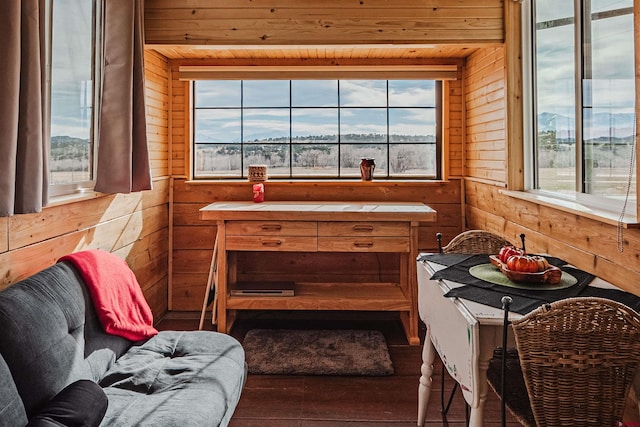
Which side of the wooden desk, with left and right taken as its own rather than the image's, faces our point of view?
front

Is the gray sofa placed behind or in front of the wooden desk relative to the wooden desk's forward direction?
in front

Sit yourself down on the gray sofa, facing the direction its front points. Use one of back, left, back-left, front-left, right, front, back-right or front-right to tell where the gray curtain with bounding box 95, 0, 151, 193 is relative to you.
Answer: back-left

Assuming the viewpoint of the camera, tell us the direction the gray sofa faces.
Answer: facing the viewer and to the right of the viewer

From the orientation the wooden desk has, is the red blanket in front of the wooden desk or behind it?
in front

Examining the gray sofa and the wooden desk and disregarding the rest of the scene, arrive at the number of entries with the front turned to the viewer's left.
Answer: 0

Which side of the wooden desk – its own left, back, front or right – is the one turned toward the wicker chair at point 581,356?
front
